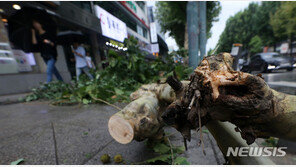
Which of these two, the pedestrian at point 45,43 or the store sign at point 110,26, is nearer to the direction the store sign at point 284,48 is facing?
the store sign

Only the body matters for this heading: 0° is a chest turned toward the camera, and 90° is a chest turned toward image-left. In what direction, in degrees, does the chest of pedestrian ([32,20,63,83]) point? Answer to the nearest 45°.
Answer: approximately 90°

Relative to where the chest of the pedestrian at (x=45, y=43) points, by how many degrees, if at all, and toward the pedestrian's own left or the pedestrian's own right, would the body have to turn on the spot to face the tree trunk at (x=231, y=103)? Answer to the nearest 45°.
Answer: approximately 90° to the pedestrian's own left

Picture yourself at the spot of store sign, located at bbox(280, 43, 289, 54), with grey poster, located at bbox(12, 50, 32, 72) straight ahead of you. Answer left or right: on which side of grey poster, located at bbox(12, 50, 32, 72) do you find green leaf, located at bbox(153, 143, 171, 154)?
left

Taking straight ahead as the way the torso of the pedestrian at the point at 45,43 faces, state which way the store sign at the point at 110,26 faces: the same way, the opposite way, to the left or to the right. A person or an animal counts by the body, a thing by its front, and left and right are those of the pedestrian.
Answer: to the left

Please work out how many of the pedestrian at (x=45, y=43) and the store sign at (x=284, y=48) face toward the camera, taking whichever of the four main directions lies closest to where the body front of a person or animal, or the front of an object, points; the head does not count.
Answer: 1

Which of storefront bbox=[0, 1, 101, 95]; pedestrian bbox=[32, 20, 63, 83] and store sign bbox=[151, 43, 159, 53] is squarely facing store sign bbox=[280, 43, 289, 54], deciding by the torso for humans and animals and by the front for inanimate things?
the storefront

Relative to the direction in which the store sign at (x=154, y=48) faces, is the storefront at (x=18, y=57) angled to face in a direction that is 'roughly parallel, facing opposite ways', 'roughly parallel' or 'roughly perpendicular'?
roughly perpendicular

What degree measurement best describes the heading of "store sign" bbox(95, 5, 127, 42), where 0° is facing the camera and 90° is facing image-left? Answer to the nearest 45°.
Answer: approximately 315°

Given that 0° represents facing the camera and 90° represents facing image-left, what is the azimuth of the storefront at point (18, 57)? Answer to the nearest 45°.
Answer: approximately 315°
